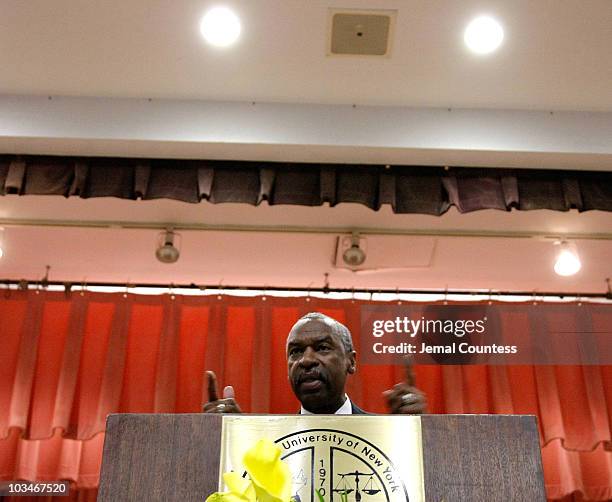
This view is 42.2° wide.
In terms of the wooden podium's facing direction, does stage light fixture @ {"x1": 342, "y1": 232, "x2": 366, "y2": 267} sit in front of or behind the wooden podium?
behind

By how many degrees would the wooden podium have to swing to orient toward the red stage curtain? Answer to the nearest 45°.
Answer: approximately 180°

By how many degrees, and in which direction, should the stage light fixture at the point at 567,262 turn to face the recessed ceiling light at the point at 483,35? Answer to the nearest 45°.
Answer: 0° — it already faces it

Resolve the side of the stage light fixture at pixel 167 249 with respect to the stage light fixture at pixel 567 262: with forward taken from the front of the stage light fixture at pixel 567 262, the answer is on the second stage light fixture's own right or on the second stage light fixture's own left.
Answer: on the second stage light fixture's own right

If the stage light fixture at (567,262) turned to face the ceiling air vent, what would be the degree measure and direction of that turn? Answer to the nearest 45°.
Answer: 0° — it already faces it

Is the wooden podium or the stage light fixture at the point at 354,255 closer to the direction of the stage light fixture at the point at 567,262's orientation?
the wooden podium

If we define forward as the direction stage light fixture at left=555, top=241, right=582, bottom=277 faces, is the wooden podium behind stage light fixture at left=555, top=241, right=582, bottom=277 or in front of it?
in front

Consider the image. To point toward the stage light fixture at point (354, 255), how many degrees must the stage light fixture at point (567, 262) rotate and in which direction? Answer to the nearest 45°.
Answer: approximately 90° to its right

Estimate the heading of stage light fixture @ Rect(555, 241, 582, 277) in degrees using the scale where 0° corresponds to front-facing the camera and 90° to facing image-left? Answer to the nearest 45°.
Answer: approximately 0°

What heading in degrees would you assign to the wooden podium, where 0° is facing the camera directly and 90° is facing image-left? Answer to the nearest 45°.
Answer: approximately 0°
